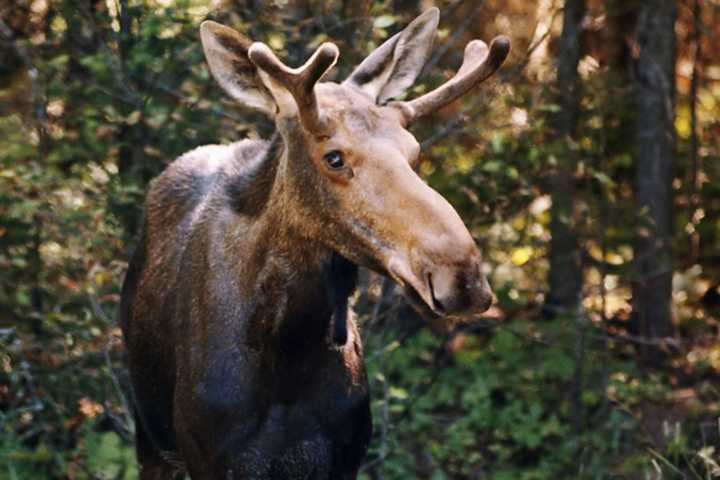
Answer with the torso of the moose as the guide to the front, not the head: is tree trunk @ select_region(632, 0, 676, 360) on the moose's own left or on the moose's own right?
on the moose's own left

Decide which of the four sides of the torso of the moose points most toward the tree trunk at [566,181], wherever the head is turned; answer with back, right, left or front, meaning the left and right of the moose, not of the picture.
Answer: left

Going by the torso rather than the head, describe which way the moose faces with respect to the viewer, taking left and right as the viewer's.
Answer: facing the viewer and to the right of the viewer

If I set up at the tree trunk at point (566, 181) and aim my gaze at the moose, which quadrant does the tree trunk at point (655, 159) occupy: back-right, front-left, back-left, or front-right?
back-left

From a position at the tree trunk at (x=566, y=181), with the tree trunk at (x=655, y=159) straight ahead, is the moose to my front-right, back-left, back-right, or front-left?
back-right
